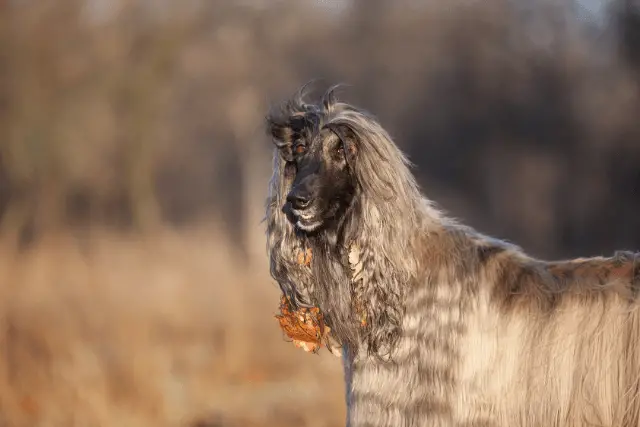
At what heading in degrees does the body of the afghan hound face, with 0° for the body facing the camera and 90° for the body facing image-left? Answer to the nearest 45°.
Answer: approximately 90°
